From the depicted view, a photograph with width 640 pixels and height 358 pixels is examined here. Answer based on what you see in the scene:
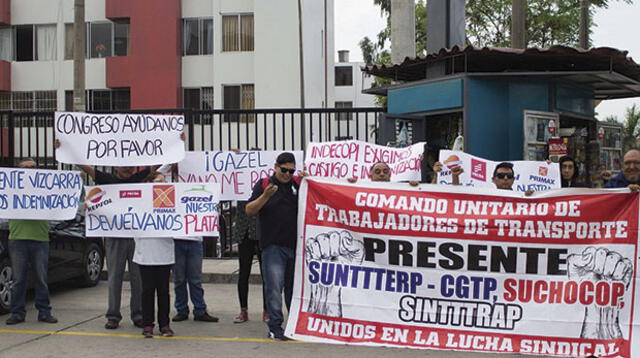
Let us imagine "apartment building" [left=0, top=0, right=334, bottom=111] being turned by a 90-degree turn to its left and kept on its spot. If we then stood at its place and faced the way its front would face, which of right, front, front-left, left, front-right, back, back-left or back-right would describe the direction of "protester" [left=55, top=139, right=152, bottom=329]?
right

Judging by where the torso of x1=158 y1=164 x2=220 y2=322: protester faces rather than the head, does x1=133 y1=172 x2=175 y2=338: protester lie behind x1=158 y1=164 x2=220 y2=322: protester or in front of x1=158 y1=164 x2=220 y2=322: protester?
in front

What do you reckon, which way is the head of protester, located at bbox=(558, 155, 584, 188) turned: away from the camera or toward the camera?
toward the camera

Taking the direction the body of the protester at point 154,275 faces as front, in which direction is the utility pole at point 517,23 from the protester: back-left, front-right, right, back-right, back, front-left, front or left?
back-left

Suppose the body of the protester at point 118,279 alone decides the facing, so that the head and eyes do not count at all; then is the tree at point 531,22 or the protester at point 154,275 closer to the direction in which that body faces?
the protester

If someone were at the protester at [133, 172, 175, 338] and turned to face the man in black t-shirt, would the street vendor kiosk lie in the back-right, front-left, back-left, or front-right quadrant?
front-left

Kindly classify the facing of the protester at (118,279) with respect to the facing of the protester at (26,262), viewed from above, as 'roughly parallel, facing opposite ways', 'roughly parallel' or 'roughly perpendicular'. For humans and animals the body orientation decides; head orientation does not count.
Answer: roughly parallel

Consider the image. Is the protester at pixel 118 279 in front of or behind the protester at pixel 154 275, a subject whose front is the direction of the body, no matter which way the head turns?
behind

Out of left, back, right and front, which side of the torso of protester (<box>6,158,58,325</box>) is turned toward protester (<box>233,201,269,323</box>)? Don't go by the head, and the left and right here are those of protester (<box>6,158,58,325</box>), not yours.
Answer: left

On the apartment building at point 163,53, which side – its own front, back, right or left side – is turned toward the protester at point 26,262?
front

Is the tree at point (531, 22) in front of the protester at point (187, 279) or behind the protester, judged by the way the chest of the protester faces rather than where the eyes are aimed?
behind

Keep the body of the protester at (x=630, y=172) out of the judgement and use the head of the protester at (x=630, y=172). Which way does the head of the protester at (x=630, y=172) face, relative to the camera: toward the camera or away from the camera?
toward the camera

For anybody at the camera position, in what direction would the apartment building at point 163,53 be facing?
facing the viewer

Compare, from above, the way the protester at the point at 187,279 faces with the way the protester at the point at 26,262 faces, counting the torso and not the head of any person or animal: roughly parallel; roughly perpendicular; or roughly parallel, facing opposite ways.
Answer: roughly parallel

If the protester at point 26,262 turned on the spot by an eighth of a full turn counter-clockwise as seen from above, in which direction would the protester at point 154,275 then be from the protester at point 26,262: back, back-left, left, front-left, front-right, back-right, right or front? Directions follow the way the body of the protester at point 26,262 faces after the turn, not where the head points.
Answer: front

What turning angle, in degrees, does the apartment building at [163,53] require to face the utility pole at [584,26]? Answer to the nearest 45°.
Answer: approximately 45° to its left

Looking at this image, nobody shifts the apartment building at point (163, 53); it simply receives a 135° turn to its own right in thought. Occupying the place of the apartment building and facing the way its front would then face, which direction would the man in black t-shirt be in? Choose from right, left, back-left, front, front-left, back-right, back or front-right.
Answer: back-left
